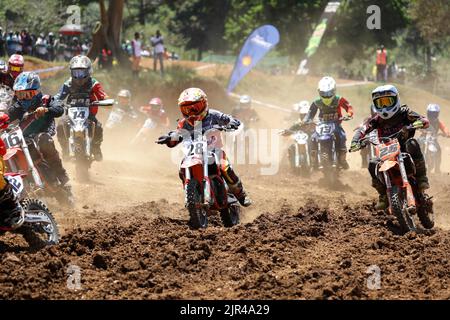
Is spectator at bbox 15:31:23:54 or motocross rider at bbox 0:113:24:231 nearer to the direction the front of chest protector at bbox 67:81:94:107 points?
the motocross rider

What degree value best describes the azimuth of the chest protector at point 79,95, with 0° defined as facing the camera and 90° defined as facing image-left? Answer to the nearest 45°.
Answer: approximately 0°

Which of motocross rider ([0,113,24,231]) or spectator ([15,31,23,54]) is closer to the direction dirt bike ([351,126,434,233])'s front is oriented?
the motocross rider

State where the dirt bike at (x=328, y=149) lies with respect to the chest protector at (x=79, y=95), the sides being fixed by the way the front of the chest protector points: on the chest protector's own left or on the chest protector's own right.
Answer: on the chest protector's own left

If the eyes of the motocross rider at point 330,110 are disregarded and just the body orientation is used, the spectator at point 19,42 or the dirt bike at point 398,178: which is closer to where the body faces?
the dirt bike

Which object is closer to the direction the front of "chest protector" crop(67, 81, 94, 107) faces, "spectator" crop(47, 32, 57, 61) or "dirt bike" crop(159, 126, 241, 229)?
the dirt bike

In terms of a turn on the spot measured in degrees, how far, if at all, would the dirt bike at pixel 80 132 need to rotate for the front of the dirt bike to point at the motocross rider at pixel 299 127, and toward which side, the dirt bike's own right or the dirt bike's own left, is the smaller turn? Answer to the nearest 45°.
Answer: approximately 90° to the dirt bike's own left

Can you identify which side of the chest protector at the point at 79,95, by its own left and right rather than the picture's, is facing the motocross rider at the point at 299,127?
left
